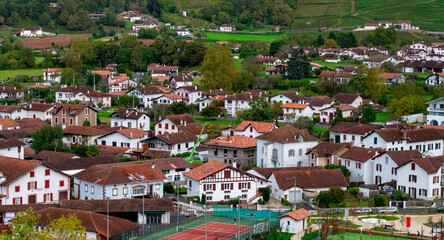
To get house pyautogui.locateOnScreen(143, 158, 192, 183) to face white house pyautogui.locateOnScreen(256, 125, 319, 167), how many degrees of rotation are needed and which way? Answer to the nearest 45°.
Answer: approximately 90° to its left

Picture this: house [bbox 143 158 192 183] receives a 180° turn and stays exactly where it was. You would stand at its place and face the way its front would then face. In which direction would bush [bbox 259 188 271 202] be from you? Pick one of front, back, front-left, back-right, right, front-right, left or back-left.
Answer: back-right

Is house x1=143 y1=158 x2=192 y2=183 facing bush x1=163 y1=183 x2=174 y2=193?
yes

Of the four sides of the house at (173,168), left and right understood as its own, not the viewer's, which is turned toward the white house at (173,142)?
back

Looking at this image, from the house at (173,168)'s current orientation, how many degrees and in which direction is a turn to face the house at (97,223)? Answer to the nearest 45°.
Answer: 0° — it already faces it

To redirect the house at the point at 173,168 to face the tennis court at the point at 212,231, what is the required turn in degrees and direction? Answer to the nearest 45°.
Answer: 0° — it already faces it

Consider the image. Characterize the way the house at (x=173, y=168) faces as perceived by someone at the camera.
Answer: facing the viewer

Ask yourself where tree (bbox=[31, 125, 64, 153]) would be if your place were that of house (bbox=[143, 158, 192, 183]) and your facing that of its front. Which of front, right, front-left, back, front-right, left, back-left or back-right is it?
back-right

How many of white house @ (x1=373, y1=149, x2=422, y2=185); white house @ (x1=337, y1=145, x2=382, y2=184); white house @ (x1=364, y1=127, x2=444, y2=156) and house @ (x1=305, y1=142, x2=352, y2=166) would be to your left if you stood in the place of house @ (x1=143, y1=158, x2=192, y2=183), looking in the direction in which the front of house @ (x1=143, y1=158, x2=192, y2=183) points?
4

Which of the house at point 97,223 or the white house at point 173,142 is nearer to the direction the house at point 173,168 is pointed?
the house

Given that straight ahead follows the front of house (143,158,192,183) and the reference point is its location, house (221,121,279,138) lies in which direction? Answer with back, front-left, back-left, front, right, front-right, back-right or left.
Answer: back-left

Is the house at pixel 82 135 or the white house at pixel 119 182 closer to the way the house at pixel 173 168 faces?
the white house

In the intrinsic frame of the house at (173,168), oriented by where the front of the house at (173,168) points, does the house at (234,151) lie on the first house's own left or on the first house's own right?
on the first house's own left

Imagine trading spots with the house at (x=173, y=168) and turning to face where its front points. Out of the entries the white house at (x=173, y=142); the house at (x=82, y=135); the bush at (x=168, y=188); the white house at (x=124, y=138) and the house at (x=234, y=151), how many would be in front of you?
1

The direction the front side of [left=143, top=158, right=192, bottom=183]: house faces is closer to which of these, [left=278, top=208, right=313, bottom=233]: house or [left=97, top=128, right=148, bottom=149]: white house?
the house

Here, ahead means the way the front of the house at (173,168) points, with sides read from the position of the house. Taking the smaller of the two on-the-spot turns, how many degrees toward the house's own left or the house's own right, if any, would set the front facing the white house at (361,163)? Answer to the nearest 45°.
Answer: approximately 90° to the house's own left
